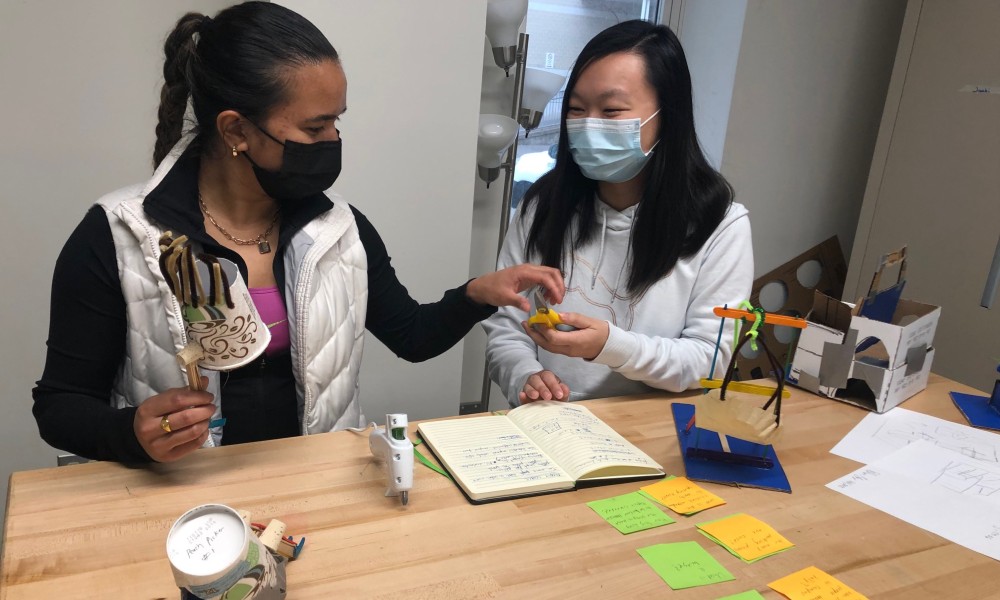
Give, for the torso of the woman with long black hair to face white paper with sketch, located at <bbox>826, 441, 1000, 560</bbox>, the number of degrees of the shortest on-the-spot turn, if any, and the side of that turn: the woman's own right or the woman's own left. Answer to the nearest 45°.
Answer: approximately 90° to the woman's own left

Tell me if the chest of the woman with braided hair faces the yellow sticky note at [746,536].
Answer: yes

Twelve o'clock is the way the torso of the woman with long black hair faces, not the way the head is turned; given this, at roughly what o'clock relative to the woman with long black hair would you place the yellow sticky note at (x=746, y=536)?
The yellow sticky note is roughly at 10 o'clock from the woman with long black hair.

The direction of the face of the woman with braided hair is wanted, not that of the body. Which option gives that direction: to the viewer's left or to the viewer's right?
to the viewer's right

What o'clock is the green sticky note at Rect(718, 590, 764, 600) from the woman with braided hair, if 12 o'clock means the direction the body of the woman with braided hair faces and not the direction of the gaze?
The green sticky note is roughly at 12 o'clock from the woman with braided hair.
